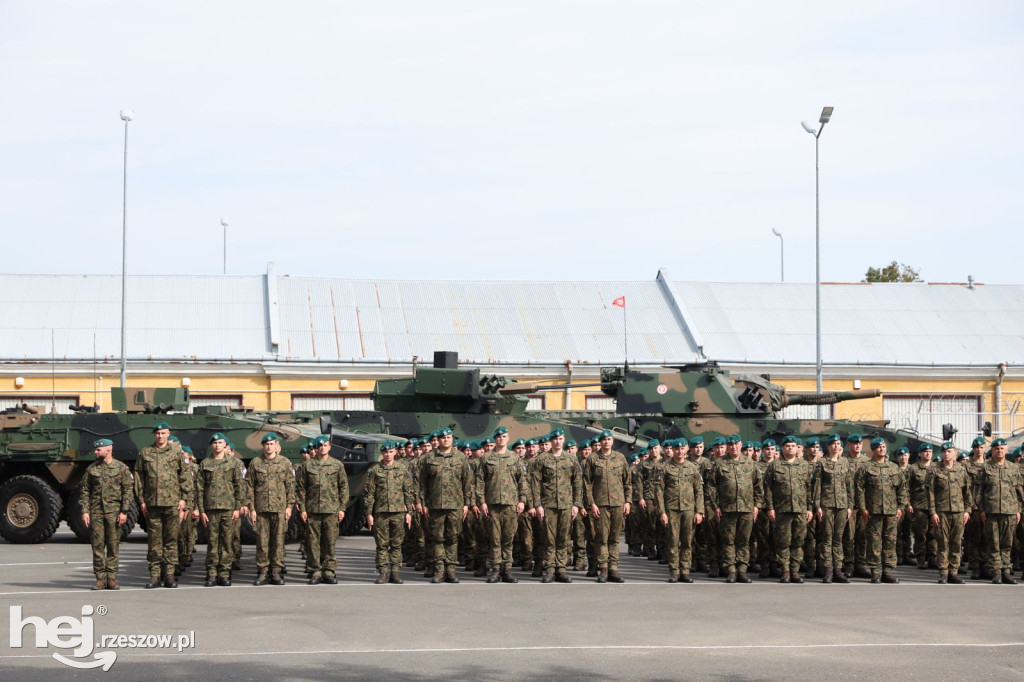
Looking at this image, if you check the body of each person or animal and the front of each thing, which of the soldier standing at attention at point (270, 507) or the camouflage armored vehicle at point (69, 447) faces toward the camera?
the soldier standing at attention

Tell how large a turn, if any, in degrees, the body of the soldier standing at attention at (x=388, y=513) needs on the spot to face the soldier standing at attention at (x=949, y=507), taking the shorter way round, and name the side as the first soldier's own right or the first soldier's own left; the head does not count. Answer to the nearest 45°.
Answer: approximately 90° to the first soldier's own left

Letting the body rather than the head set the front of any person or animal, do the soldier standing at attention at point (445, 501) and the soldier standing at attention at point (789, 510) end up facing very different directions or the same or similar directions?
same or similar directions

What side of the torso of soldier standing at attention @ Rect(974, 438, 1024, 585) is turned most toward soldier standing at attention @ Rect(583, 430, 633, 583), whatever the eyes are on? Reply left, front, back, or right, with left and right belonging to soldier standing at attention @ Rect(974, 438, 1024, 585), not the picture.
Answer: right

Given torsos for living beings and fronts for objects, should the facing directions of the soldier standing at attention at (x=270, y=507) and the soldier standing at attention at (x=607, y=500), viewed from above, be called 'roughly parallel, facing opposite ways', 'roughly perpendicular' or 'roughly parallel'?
roughly parallel

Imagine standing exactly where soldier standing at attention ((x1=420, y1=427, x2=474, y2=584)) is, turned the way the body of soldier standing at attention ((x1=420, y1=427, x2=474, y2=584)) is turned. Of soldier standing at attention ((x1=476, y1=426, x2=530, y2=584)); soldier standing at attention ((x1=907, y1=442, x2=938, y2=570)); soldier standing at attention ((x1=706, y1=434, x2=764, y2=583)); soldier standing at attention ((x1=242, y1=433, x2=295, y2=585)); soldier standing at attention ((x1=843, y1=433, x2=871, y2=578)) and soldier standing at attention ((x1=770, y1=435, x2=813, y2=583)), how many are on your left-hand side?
5

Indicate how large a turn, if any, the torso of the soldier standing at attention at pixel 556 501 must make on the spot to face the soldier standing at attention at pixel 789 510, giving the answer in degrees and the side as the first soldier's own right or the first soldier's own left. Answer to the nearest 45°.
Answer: approximately 90° to the first soldier's own left

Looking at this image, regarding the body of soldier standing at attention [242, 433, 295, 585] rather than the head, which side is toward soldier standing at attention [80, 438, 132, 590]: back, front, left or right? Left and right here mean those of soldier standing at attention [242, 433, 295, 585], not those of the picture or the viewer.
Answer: right

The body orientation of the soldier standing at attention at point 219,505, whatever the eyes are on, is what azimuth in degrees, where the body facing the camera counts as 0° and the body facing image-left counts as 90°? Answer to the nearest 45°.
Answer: approximately 0°

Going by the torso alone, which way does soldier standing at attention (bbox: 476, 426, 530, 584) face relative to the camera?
toward the camera

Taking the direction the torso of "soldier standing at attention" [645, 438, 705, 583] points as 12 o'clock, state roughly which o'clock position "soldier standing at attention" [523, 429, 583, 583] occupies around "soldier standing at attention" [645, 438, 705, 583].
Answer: "soldier standing at attention" [523, 429, 583, 583] is roughly at 3 o'clock from "soldier standing at attention" [645, 438, 705, 583].

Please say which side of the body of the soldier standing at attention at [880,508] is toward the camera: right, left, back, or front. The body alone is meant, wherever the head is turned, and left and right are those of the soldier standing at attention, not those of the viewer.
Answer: front

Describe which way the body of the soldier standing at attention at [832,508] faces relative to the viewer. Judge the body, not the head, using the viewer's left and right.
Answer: facing the viewer

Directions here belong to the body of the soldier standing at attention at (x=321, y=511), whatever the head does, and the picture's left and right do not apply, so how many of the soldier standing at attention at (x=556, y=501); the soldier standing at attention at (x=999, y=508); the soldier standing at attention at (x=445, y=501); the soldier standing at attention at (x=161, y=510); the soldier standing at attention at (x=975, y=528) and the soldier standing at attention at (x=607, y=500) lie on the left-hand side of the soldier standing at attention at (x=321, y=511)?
5

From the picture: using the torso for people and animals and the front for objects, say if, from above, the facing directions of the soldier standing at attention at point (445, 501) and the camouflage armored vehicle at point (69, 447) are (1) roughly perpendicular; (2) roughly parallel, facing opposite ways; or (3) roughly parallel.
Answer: roughly perpendicular

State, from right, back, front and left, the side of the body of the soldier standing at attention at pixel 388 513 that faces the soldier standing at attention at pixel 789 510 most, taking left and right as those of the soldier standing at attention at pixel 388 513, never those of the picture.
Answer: left

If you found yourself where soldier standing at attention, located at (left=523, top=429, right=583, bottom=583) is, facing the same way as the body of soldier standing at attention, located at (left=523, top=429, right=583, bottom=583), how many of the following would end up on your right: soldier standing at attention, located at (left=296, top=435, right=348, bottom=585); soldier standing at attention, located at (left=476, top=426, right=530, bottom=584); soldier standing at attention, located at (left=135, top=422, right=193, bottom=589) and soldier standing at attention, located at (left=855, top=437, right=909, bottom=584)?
3
